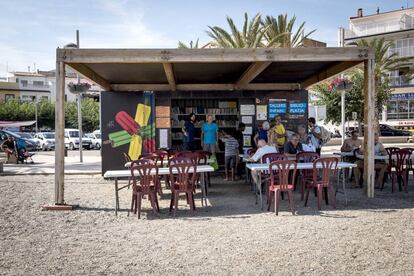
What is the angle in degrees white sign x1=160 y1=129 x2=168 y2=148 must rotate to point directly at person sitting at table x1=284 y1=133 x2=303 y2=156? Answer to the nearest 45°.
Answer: approximately 45° to its left

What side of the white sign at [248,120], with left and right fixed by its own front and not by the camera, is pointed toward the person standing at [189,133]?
right

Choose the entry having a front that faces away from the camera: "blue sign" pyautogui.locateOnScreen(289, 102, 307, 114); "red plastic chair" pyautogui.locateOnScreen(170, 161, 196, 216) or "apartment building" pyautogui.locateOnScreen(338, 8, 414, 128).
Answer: the red plastic chair

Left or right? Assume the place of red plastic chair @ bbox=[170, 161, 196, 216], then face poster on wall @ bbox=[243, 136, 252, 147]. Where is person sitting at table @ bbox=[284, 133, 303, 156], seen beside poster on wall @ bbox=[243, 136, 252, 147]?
right

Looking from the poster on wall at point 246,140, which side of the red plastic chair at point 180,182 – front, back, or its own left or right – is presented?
front

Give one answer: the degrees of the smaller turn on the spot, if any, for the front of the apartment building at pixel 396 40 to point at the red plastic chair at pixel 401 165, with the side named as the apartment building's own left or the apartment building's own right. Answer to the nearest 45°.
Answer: approximately 45° to the apartment building's own left

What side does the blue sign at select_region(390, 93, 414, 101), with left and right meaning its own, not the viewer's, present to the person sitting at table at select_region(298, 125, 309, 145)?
front

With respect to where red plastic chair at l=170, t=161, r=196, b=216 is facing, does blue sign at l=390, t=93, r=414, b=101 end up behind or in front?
in front

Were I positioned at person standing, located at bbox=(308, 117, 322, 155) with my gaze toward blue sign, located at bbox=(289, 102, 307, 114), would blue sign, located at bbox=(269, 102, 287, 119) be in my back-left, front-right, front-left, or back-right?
front-left

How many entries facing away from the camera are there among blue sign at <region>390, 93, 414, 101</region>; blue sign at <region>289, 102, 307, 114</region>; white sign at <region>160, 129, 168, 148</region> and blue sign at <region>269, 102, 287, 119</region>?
0

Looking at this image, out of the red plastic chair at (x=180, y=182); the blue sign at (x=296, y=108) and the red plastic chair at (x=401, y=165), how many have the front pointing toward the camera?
1

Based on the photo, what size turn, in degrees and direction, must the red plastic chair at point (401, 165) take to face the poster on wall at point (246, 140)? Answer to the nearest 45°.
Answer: approximately 45° to its left

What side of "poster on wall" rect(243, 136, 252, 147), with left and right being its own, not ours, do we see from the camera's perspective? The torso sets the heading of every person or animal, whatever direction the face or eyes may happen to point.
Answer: front

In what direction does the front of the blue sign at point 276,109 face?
toward the camera
